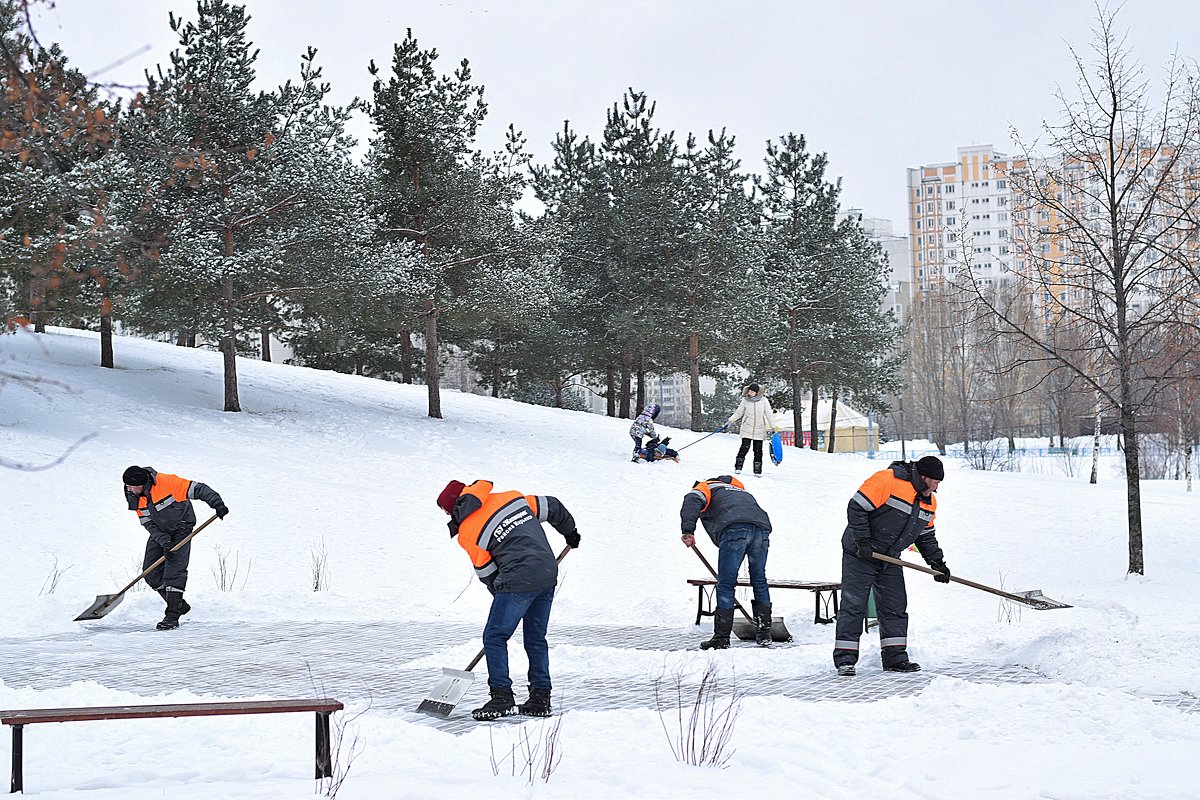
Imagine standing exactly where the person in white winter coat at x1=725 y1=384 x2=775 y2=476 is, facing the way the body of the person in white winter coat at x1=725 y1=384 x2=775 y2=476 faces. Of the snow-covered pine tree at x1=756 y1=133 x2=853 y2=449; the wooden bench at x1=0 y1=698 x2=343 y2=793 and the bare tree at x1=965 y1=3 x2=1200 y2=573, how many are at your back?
1

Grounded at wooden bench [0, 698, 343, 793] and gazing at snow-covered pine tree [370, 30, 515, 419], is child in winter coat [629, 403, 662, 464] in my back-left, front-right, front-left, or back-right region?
front-right

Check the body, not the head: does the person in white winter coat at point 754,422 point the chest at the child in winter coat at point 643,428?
no

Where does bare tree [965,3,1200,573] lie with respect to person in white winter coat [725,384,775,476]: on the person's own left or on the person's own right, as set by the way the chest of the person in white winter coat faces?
on the person's own left

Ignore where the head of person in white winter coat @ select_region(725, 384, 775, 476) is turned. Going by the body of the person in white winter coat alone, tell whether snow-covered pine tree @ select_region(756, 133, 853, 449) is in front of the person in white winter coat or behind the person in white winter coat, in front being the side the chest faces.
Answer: behind

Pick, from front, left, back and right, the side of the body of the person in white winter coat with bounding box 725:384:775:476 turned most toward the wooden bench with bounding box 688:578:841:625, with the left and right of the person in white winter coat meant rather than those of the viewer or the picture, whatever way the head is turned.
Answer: front

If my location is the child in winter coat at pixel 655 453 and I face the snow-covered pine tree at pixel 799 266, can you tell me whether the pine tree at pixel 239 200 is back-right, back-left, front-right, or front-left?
back-left

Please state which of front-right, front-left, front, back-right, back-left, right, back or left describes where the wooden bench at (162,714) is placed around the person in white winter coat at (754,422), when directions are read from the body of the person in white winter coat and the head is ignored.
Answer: front

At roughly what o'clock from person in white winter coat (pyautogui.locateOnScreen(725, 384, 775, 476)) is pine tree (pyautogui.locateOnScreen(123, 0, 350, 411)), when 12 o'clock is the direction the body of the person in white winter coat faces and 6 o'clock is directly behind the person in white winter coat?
The pine tree is roughly at 3 o'clock from the person in white winter coat.

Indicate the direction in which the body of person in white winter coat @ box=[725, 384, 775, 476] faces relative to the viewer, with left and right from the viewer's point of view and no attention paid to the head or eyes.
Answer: facing the viewer
